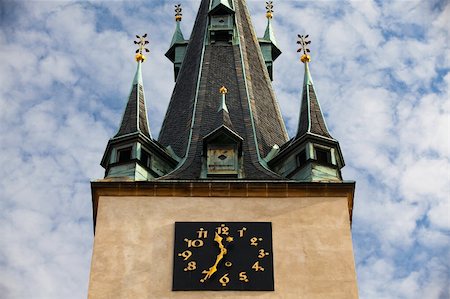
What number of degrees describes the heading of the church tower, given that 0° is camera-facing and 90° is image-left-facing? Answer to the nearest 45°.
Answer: approximately 0°
